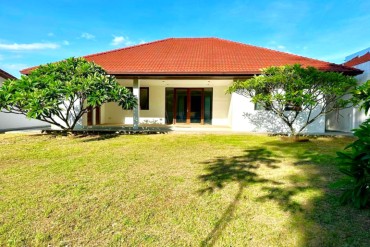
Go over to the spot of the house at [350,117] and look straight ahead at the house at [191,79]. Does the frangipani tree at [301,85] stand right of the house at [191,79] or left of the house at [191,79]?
left

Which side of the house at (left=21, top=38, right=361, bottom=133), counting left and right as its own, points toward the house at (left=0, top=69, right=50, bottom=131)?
right

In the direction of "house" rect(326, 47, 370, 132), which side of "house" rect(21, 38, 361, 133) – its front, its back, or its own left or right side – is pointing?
left

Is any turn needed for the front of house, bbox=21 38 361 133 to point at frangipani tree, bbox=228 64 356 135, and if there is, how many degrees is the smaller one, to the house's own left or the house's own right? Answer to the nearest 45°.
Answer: approximately 45° to the house's own left

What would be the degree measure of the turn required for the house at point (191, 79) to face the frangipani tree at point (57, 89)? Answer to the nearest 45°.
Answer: approximately 45° to its right

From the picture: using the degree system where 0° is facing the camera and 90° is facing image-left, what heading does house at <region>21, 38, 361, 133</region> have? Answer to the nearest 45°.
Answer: approximately 0°

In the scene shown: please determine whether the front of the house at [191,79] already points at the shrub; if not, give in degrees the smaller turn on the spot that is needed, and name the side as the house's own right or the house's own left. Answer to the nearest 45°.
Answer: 0° — it already faces it
